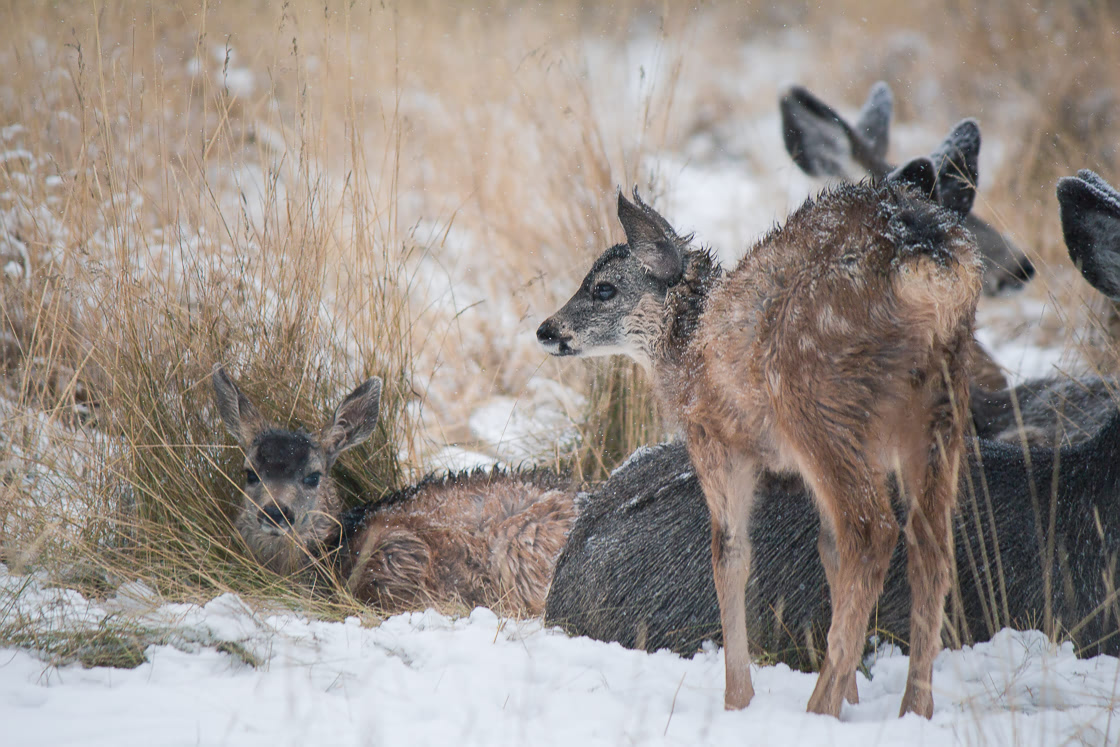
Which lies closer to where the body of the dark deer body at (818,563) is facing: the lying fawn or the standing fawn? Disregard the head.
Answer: the standing fawn

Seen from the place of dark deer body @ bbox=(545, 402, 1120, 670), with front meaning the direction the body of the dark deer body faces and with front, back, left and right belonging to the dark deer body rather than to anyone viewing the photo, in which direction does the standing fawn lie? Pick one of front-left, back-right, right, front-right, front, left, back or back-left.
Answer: right

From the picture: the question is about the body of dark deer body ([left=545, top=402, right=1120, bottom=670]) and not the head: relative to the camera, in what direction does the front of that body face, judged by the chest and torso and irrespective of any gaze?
to the viewer's right

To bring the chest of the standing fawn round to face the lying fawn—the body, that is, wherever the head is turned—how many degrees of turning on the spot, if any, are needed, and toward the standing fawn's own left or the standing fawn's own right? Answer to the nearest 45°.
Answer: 0° — it already faces it

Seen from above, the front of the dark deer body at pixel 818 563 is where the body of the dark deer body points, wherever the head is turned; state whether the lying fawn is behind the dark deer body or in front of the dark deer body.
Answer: behind

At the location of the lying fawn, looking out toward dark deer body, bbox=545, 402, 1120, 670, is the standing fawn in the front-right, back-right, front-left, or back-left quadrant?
front-right

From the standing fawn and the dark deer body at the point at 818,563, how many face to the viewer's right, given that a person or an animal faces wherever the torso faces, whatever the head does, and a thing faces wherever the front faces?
1

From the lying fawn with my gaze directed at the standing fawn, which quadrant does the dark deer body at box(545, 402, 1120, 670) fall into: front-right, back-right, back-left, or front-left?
front-left

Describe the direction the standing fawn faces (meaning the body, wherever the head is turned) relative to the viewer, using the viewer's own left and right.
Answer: facing away from the viewer and to the left of the viewer
